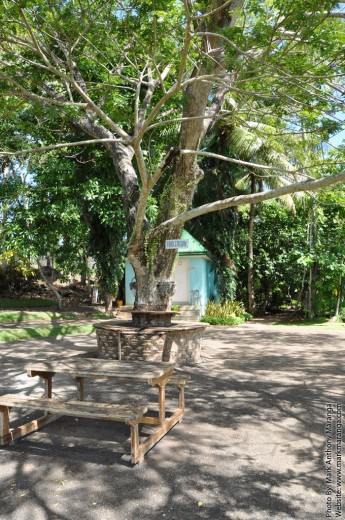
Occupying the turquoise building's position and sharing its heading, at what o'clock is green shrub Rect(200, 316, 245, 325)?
The green shrub is roughly at 11 o'clock from the turquoise building.

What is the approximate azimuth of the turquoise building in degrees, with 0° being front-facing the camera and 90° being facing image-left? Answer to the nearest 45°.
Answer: approximately 0°

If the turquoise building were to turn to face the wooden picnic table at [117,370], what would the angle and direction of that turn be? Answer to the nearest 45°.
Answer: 0° — it already faces it

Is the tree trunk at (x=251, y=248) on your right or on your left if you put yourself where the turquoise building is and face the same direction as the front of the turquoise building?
on your left

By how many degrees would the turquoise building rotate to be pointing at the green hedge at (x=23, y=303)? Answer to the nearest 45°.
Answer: approximately 90° to its right

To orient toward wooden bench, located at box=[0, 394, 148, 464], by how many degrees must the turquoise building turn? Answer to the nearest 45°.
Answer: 0° — it already faces it

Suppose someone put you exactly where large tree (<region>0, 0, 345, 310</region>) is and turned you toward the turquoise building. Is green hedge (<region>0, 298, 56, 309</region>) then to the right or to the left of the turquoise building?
left

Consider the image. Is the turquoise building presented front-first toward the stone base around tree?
yes

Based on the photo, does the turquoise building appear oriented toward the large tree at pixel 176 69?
yes
